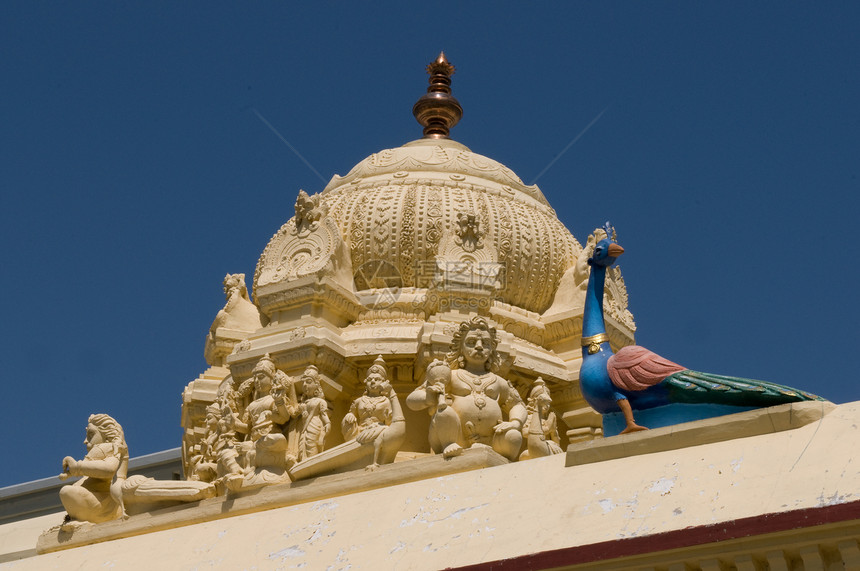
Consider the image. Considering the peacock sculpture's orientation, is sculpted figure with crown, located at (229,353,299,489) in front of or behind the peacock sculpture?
in front

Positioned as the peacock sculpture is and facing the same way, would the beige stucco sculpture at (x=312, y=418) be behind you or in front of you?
in front

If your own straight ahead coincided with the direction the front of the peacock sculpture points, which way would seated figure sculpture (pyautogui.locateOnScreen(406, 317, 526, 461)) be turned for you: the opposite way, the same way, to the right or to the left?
to the left

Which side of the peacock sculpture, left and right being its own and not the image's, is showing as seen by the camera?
left

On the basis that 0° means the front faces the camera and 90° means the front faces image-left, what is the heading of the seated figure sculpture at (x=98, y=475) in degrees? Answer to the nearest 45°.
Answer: approximately 90°

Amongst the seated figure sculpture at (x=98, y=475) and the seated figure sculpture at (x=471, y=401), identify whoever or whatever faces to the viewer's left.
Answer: the seated figure sculpture at (x=98, y=475)

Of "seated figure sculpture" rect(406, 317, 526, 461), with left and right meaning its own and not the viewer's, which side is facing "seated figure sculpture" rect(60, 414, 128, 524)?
right

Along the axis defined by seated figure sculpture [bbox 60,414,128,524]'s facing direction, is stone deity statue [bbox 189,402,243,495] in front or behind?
behind
